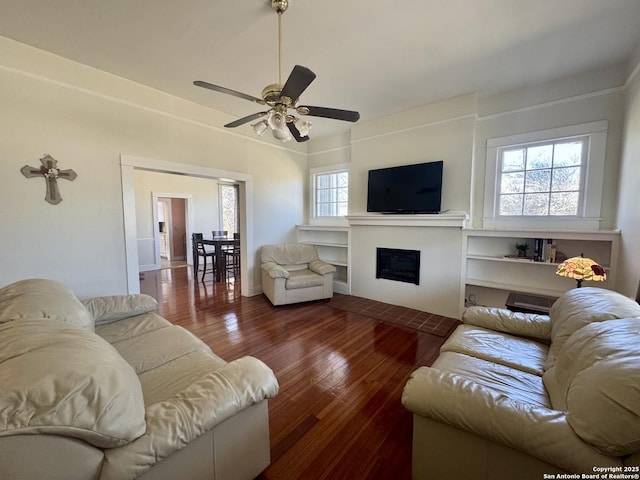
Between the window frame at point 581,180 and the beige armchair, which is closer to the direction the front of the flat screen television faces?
the beige armchair

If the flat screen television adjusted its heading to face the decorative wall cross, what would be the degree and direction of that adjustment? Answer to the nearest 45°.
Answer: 0° — it already faces it

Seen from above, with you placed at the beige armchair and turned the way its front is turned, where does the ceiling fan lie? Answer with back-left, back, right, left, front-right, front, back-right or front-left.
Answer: front-right

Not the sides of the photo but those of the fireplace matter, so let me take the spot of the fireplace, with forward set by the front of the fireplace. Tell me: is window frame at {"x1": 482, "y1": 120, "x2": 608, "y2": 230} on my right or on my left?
on my left

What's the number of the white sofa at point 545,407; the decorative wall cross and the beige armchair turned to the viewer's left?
1

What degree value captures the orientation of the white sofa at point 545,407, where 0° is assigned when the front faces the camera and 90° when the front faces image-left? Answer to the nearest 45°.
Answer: approximately 90°

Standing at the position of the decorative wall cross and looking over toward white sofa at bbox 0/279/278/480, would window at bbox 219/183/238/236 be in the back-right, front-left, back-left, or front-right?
back-left

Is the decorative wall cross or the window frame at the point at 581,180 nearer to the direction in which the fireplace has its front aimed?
the decorative wall cross

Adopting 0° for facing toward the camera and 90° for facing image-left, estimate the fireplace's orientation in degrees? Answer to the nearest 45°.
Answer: approximately 45°

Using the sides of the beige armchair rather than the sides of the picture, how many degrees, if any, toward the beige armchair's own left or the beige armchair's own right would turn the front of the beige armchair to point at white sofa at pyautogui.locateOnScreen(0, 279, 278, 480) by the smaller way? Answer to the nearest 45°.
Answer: approximately 45° to the beige armchair's own right

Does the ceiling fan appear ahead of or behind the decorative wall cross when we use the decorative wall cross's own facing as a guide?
ahead

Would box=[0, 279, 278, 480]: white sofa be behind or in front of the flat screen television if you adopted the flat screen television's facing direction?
in front

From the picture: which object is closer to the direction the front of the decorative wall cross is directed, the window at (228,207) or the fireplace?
the fireplace
